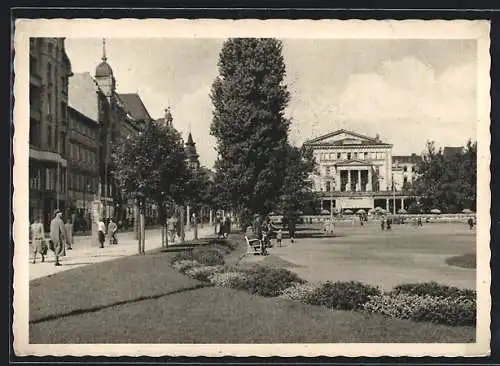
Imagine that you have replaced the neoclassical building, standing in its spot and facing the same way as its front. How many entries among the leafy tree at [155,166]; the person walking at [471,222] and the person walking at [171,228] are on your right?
2

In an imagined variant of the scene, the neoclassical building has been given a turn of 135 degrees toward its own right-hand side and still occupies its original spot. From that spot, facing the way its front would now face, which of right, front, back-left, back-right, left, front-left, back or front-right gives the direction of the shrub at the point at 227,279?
left

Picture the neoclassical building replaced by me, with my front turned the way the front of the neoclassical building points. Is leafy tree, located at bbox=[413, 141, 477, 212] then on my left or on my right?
on my left
